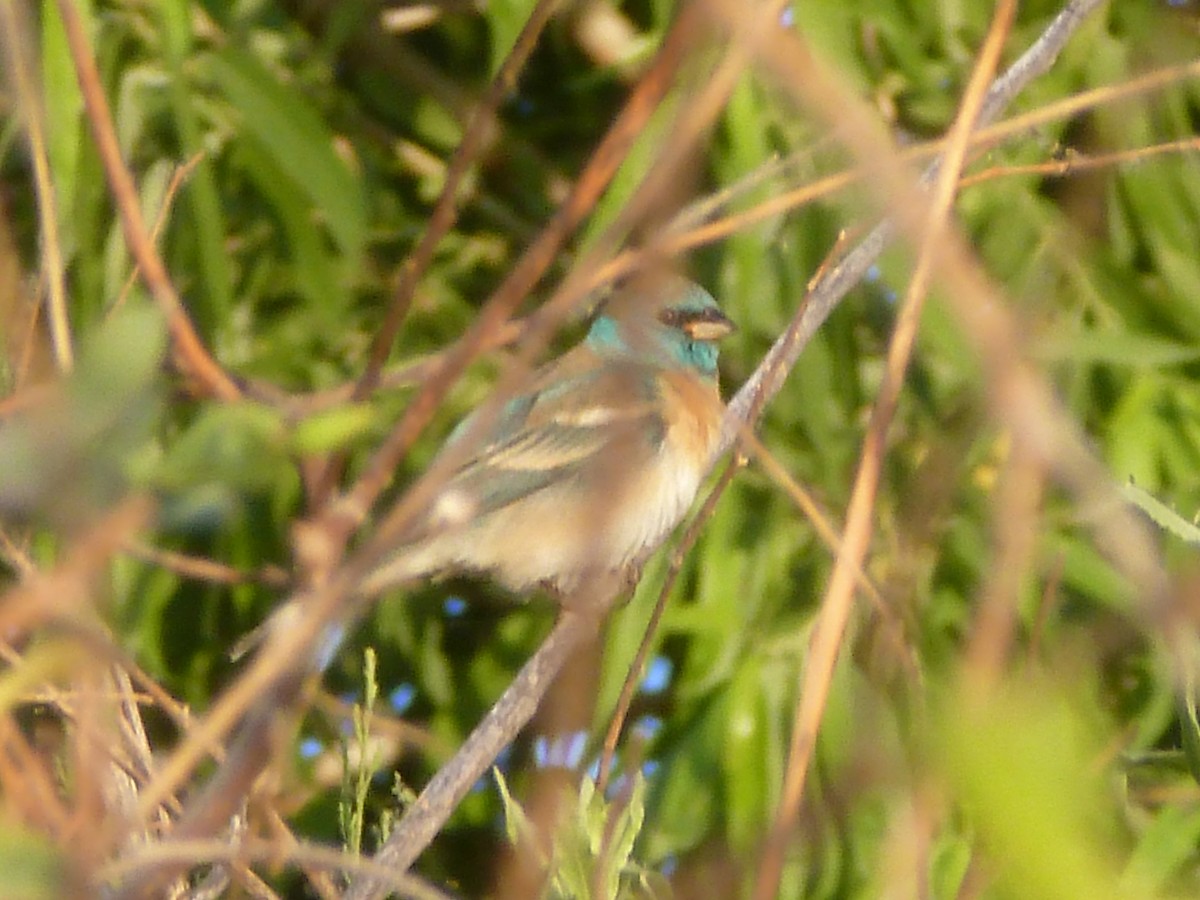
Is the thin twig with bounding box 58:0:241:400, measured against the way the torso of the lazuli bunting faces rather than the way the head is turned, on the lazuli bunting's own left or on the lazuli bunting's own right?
on the lazuli bunting's own right

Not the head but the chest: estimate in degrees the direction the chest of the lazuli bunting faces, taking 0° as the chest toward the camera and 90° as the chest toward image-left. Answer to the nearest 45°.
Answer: approximately 270°

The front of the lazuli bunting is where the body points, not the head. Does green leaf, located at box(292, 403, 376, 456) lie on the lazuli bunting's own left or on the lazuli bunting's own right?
on the lazuli bunting's own right
